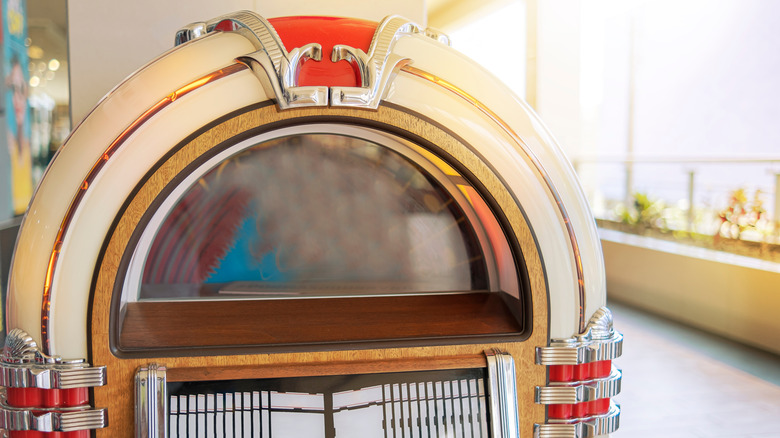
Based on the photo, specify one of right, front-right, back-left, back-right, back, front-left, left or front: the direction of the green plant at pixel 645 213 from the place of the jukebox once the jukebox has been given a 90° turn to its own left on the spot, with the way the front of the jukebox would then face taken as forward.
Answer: front-left

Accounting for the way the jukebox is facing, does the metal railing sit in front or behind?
behind

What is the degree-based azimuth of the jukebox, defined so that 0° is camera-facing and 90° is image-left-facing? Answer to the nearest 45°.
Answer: approximately 0°
